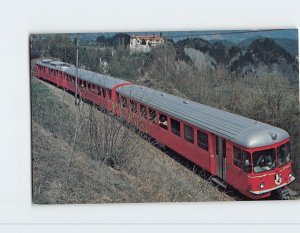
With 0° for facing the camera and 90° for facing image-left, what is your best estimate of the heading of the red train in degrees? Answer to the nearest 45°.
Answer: approximately 315°
